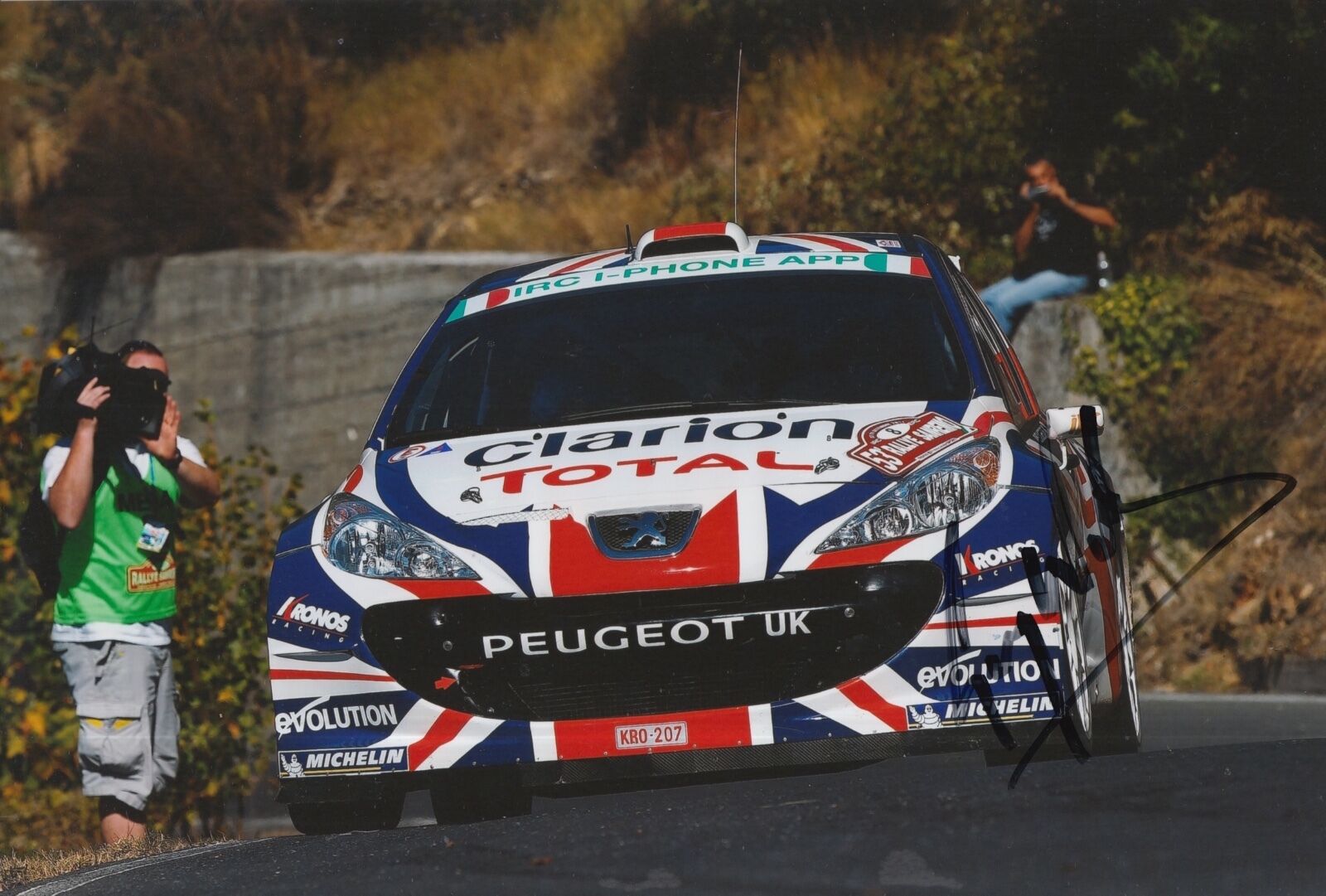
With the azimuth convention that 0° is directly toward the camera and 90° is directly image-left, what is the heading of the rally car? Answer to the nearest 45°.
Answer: approximately 0°

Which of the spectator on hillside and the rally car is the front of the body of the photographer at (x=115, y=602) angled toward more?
the rally car

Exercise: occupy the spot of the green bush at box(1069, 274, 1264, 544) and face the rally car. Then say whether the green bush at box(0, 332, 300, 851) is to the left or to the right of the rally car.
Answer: right

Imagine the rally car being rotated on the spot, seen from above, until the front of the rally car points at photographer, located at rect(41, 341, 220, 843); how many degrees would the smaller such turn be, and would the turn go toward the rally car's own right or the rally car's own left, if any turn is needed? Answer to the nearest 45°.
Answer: approximately 135° to the rally car's own right
